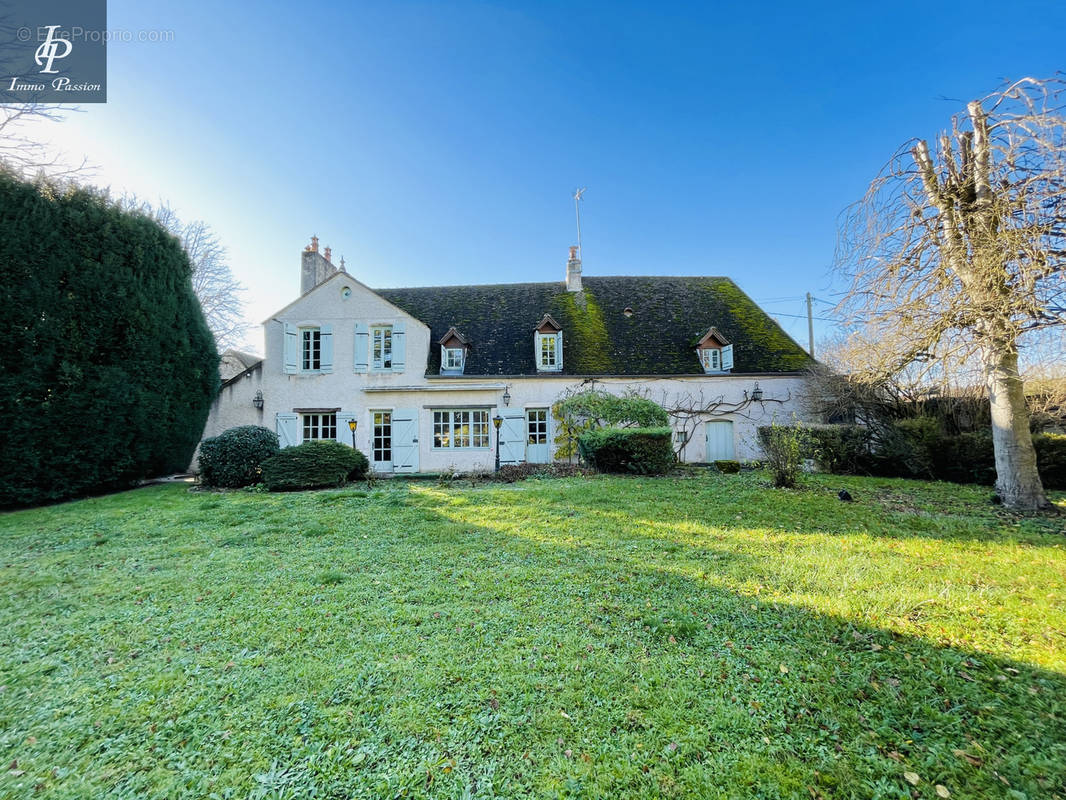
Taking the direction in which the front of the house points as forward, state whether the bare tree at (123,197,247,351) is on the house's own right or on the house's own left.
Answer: on the house's own right

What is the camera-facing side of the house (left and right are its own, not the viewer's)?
front

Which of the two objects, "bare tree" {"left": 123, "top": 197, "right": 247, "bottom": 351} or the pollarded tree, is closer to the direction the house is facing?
the pollarded tree

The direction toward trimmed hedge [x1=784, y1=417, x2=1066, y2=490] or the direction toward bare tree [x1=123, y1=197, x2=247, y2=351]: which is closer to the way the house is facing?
the trimmed hedge

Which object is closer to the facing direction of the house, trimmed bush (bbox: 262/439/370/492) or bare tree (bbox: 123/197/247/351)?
the trimmed bush

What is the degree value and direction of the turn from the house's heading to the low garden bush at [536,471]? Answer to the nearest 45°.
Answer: approximately 45° to its left

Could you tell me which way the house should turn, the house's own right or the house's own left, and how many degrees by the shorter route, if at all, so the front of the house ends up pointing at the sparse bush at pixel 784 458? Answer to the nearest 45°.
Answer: approximately 45° to the house's own left

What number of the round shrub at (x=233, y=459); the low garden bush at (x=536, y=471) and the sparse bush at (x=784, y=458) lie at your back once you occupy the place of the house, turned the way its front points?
0

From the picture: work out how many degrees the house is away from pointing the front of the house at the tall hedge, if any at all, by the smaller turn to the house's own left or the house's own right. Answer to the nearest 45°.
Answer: approximately 45° to the house's own right

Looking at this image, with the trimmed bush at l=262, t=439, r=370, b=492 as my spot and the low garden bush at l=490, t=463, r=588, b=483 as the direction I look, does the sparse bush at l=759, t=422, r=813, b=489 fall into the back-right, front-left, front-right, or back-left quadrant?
front-right
